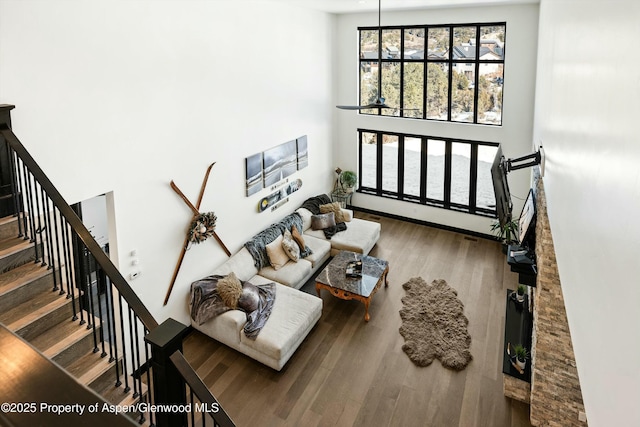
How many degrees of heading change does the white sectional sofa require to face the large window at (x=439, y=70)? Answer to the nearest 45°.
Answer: approximately 90° to its left

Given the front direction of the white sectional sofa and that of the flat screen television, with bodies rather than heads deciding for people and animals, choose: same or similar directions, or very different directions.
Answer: very different directions

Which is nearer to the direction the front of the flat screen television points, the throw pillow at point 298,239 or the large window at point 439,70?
the throw pillow

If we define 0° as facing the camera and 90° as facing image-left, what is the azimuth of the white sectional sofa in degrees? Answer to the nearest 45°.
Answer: approximately 315°

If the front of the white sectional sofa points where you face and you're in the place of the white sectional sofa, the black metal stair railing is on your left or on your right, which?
on your right

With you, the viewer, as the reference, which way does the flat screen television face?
facing to the left of the viewer

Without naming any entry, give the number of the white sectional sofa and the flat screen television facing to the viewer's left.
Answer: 1

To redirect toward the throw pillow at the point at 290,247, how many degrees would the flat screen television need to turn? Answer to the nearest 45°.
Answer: approximately 45° to its right
